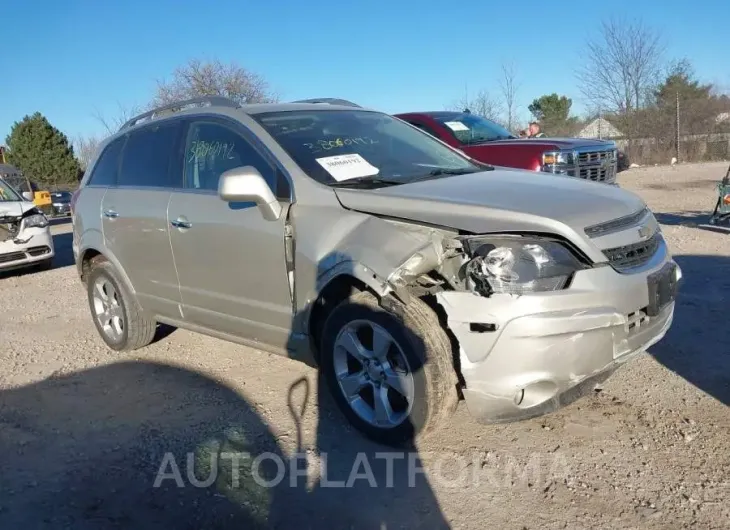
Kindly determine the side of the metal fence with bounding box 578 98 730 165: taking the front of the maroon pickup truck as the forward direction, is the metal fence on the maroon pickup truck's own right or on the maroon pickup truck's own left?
on the maroon pickup truck's own left

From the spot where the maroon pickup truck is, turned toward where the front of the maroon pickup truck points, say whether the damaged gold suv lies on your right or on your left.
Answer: on your right

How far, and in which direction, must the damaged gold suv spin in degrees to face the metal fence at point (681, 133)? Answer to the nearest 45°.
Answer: approximately 90° to its left

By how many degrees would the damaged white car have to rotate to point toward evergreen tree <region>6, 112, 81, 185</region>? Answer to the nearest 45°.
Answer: approximately 135° to its left

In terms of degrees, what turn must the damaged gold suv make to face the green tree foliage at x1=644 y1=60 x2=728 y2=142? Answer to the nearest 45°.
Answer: approximately 90° to its left

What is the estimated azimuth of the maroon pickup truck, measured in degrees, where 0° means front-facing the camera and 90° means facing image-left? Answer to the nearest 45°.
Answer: approximately 315°

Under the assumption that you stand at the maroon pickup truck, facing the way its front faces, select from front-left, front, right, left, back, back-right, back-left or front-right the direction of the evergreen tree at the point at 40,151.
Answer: back

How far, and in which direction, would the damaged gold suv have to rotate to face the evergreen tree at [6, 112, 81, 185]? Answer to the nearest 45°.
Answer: approximately 180°

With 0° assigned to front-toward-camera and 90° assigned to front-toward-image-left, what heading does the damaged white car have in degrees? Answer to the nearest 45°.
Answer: approximately 315°

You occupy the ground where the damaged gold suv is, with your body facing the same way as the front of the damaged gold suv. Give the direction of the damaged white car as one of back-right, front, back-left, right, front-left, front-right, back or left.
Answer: back
